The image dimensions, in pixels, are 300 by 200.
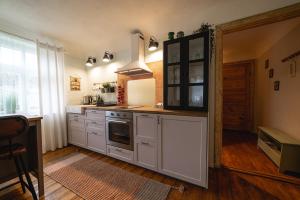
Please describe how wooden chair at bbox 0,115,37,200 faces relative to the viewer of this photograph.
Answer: facing away from the viewer

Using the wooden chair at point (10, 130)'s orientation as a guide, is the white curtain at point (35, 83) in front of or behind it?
in front

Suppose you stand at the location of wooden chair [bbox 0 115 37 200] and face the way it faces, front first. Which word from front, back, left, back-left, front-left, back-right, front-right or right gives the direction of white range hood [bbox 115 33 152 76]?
right

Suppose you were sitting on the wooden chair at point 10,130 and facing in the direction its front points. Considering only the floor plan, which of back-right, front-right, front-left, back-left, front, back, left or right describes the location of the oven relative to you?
right

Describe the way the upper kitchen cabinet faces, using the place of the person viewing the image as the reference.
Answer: facing the viewer and to the left of the viewer

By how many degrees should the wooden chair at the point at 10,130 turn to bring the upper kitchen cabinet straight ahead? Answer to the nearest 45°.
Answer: approximately 135° to its right

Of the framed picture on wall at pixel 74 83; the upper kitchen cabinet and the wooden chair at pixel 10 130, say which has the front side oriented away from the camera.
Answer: the wooden chair

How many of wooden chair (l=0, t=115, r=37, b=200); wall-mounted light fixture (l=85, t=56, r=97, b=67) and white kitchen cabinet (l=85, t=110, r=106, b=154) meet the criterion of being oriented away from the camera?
1

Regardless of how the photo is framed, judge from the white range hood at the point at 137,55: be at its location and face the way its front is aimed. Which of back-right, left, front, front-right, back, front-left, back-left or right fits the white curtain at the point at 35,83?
front-right

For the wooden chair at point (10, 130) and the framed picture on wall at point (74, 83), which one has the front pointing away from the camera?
the wooden chair
